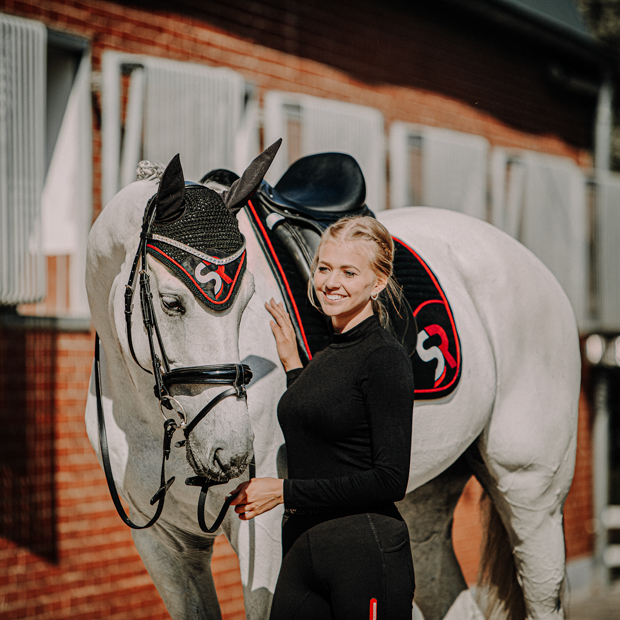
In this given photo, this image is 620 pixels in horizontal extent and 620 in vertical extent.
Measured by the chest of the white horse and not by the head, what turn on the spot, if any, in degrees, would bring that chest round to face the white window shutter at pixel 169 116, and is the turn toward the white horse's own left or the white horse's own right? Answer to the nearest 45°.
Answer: approximately 90° to the white horse's own right

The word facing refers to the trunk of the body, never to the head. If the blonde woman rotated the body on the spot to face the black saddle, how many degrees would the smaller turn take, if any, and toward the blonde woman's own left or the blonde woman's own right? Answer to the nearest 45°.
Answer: approximately 135° to the blonde woman's own right

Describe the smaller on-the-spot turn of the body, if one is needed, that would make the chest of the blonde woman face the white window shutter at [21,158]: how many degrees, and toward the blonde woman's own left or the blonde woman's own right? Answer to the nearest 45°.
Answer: approximately 90° to the blonde woman's own right

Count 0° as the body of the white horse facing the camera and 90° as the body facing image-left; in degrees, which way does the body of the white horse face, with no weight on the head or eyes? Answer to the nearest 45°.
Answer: approximately 45°

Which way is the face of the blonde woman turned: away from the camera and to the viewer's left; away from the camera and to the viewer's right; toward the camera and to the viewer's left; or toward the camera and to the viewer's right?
toward the camera and to the viewer's left

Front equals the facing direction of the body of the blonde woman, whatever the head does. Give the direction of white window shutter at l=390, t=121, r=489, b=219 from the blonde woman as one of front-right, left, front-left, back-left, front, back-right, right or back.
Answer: back-right

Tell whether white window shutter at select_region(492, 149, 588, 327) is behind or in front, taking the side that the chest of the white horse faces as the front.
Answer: behind

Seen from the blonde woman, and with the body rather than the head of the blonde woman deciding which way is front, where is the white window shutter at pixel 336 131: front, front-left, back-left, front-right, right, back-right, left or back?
back-right

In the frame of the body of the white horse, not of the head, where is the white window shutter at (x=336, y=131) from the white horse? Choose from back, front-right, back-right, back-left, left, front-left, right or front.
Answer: back-right

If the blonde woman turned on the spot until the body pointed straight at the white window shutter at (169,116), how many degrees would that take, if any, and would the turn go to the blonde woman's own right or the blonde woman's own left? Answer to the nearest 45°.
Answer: approximately 135° to the blonde woman's own right
